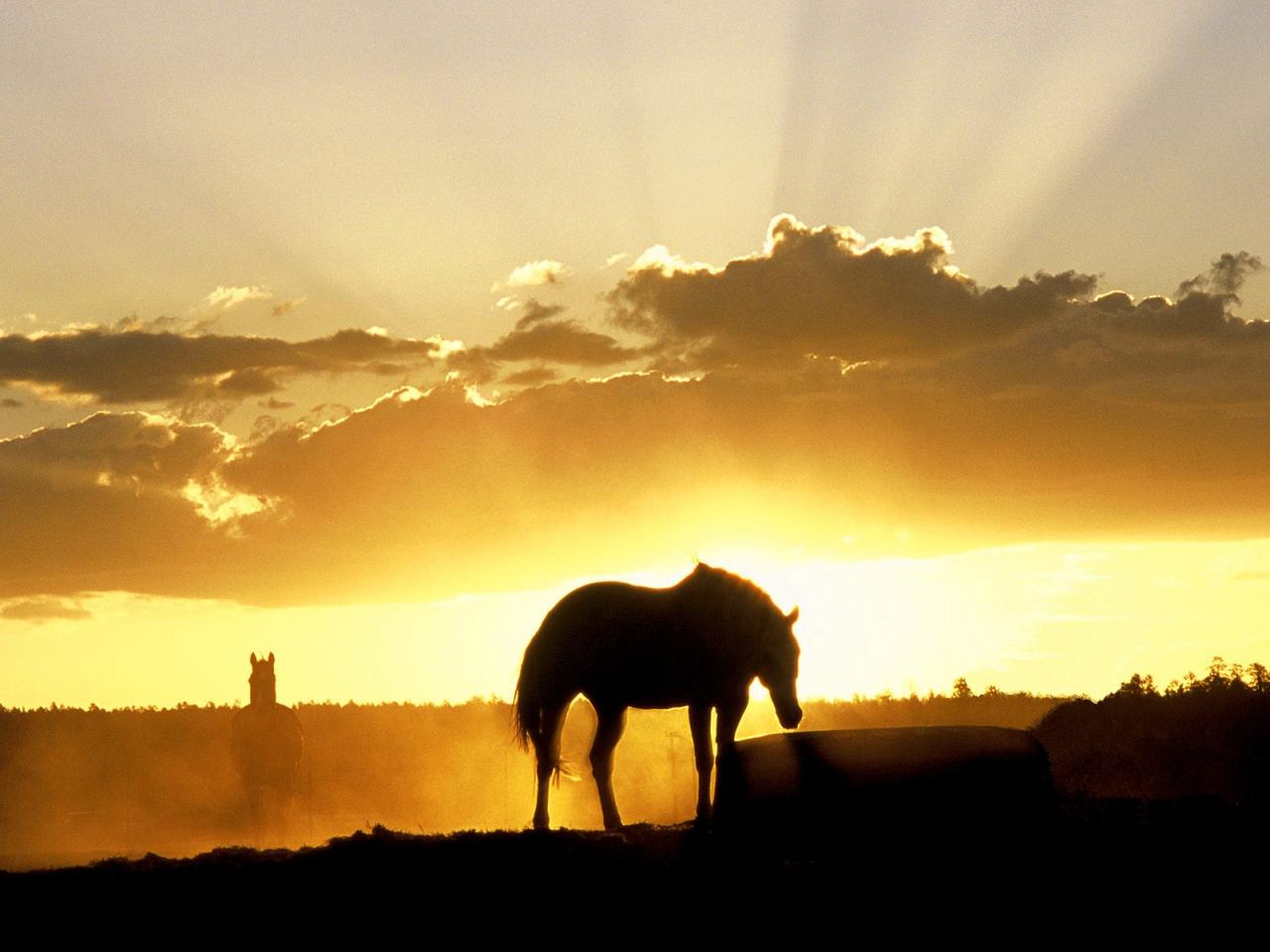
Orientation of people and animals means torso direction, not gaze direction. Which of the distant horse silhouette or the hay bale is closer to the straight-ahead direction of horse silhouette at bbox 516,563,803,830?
the hay bale

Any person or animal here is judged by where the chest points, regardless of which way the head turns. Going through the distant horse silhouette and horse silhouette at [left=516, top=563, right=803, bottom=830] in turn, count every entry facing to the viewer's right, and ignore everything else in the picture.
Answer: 1

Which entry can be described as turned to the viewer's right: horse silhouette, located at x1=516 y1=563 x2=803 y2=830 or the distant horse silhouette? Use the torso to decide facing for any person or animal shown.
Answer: the horse silhouette

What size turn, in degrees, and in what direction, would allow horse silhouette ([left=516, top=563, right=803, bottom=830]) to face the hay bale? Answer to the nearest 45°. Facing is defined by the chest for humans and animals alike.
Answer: approximately 45° to its right

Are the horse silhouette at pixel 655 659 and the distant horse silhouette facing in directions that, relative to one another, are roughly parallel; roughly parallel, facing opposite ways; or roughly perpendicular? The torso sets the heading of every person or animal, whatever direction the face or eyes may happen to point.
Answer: roughly perpendicular

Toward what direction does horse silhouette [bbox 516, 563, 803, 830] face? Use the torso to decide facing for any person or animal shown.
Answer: to the viewer's right

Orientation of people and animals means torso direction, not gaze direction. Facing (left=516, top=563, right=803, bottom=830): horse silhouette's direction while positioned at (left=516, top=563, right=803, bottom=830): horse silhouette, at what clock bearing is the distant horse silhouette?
The distant horse silhouette is roughly at 8 o'clock from the horse silhouette.
